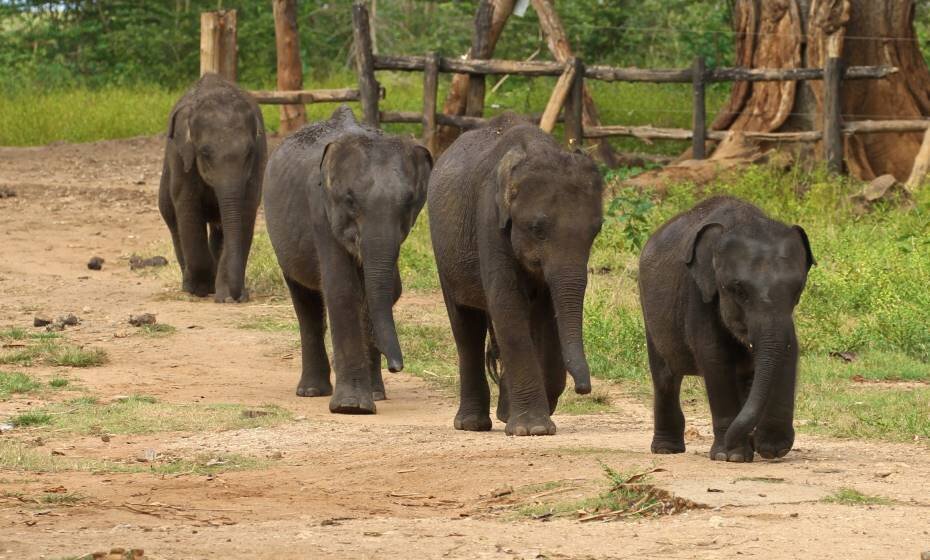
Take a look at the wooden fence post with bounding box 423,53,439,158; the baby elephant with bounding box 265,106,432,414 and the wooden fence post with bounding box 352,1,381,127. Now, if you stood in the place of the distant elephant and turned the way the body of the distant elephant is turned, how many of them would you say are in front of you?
1

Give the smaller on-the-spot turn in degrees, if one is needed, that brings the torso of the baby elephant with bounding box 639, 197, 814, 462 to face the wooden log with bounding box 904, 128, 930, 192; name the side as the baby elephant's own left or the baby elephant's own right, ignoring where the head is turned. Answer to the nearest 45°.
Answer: approximately 135° to the baby elephant's own left

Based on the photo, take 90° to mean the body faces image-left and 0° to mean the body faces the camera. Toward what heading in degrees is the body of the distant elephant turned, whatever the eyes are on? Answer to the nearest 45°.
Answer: approximately 0°

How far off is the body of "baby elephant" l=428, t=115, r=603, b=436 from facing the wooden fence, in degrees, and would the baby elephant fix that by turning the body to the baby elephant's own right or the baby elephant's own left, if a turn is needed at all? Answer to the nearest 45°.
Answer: approximately 135° to the baby elephant's own left

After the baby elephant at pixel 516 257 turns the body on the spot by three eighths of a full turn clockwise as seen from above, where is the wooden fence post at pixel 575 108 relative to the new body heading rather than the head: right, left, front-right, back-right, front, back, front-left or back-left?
right

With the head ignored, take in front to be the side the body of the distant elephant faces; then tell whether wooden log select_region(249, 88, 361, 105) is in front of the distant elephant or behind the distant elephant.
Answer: behind

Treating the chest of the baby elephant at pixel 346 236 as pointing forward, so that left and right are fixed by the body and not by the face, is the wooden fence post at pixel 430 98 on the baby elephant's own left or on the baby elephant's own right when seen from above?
on the baby elephant's own left

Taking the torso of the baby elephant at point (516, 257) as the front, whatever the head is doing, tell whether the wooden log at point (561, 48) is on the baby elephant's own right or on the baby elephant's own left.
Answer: on the baby elephant's own left

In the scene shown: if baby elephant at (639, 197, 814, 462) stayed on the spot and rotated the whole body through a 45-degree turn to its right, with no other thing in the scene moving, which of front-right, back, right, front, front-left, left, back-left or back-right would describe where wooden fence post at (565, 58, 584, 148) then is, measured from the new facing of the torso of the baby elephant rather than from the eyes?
back

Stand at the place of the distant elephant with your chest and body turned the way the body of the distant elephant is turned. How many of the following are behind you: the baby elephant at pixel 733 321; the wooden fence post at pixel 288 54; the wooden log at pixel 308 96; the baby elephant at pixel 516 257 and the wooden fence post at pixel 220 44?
3
